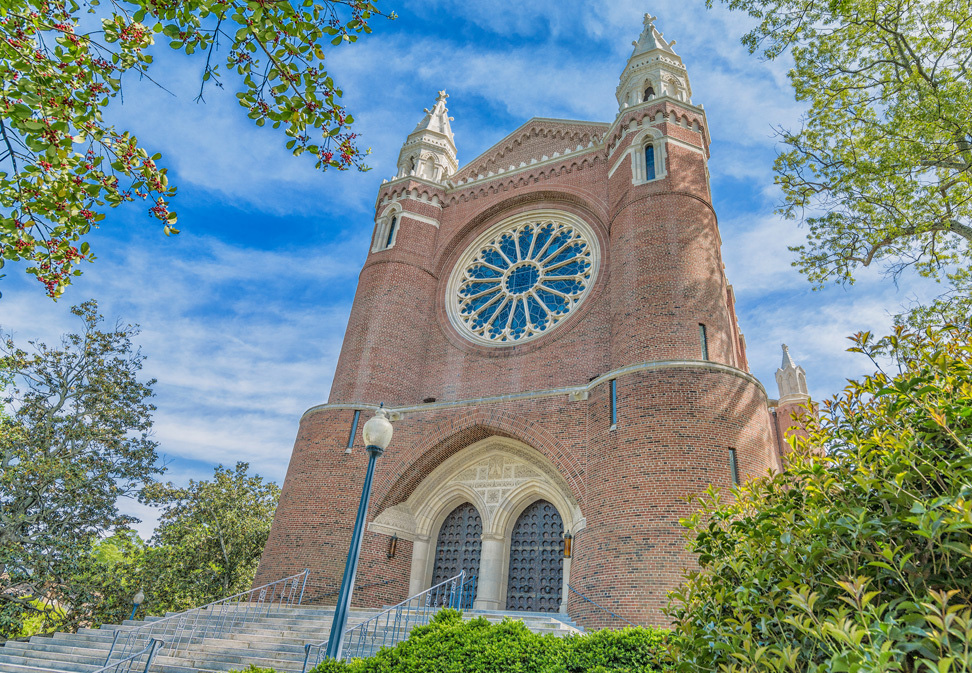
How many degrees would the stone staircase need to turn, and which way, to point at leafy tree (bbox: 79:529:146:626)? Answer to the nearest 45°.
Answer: approximately 90° to its right

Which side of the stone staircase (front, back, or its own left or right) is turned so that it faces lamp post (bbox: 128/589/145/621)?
right

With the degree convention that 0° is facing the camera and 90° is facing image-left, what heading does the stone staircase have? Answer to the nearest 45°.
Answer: approximately 45°

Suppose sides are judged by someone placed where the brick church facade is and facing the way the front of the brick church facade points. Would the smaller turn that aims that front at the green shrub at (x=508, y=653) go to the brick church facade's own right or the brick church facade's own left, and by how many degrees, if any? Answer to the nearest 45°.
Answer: approximately 45° to the brick church facade's own left

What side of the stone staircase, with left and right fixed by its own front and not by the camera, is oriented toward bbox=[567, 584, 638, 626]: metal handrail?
left
